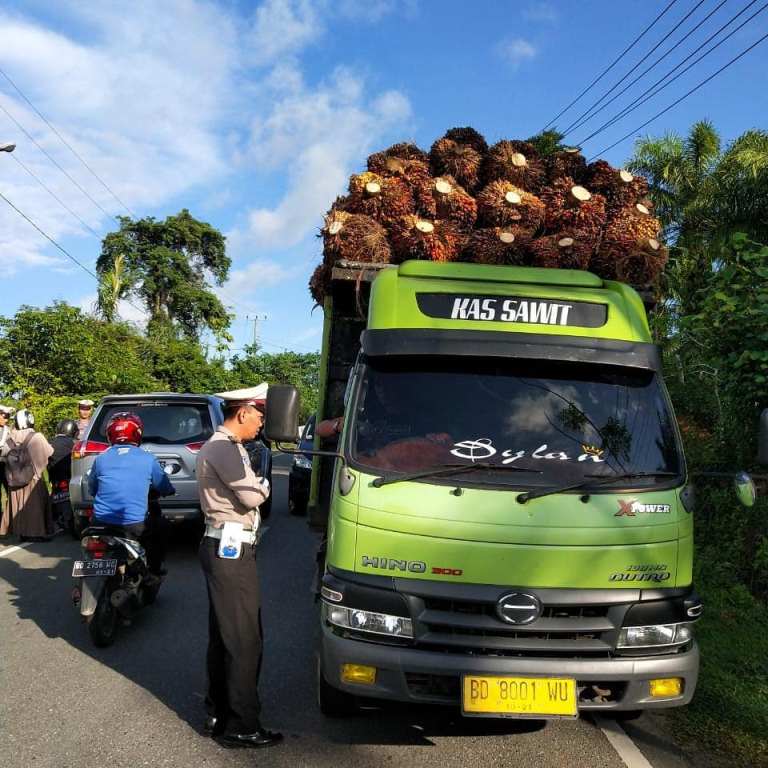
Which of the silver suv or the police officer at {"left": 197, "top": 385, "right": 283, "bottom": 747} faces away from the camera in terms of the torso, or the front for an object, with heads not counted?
the silver suv

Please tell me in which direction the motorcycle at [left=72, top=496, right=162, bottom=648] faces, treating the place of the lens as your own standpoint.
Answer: facing away from the viewer and to the right of the viewer

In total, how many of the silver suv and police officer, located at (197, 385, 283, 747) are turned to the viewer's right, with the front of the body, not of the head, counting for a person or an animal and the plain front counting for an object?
1

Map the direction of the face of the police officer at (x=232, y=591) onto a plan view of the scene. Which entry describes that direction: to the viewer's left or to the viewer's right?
to the viewer's right

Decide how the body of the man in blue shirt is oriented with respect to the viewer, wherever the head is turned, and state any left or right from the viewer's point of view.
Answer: facing away from the viewer and to the right of the viewer

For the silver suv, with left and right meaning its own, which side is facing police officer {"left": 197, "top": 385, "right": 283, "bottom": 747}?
back

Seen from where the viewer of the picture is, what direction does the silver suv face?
facing away from the viewer

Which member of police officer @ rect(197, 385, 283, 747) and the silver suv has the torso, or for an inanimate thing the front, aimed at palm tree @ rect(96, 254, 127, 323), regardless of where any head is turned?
the silver suv

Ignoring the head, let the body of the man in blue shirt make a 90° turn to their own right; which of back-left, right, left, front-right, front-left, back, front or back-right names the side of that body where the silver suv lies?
back-left

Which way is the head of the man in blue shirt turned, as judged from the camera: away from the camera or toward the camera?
away from the camera

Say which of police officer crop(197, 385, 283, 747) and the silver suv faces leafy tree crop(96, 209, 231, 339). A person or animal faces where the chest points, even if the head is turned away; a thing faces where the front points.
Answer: the silver suv

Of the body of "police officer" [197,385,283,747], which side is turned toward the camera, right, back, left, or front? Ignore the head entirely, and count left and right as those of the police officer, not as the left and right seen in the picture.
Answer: right
